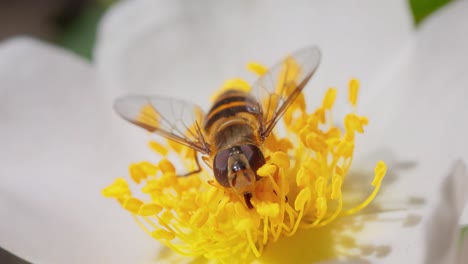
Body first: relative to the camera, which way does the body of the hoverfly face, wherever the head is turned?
toward the camera
